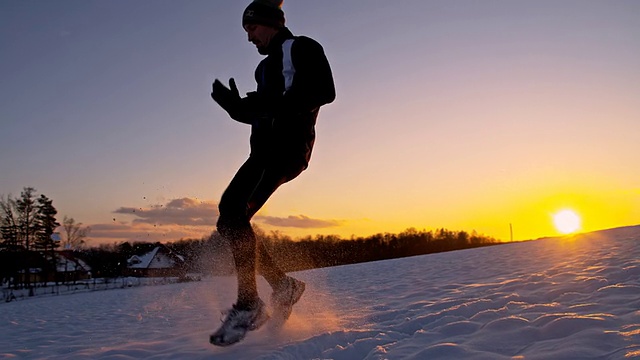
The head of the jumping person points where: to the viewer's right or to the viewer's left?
to the viewer's left

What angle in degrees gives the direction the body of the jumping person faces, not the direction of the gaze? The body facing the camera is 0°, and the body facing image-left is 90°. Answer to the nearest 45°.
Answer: approximately 90°

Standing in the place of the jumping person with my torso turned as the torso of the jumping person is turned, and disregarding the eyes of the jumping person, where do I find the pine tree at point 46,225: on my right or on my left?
on my right
